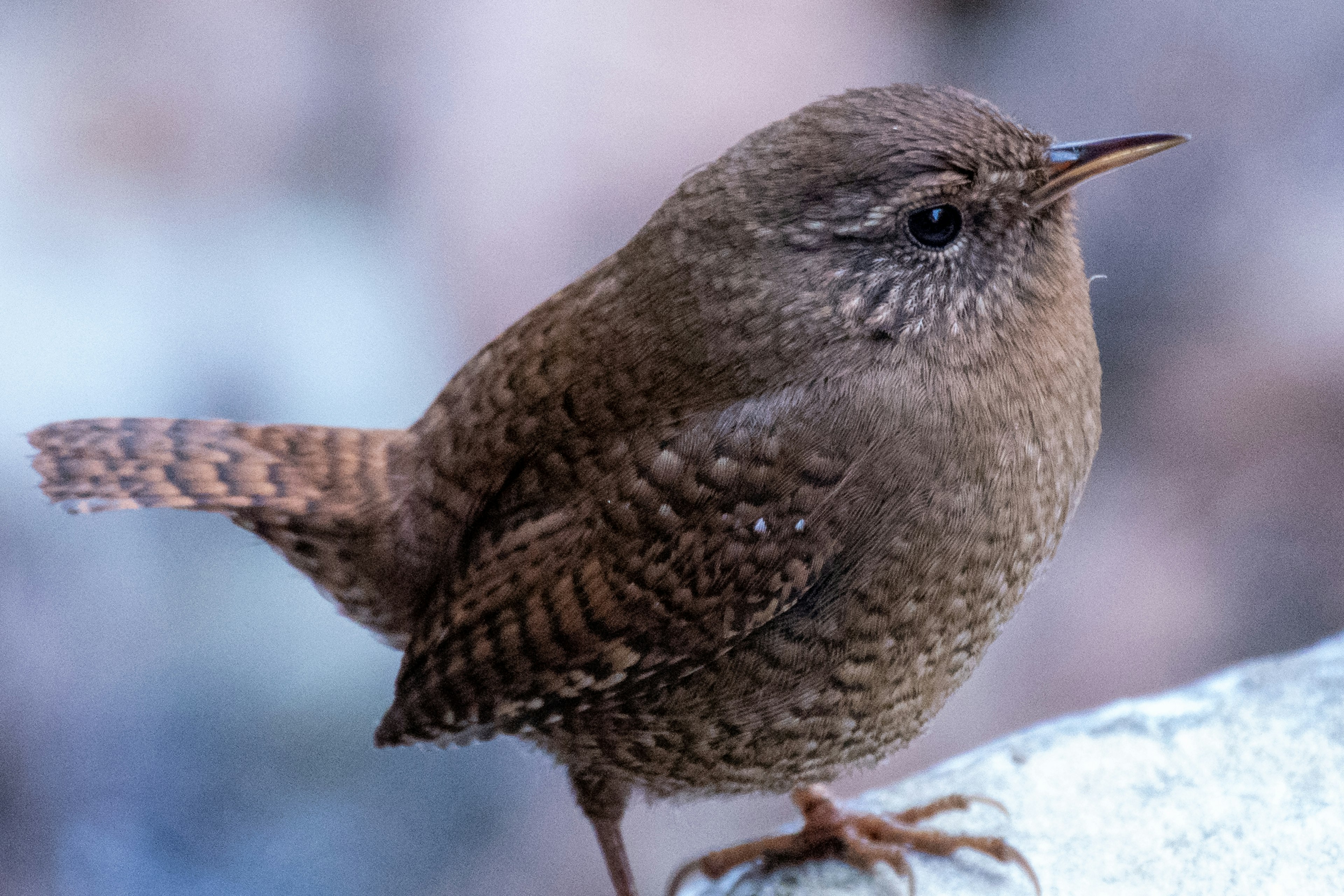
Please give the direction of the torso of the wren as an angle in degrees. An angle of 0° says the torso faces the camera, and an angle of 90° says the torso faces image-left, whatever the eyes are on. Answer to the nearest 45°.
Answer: approximately 270°
